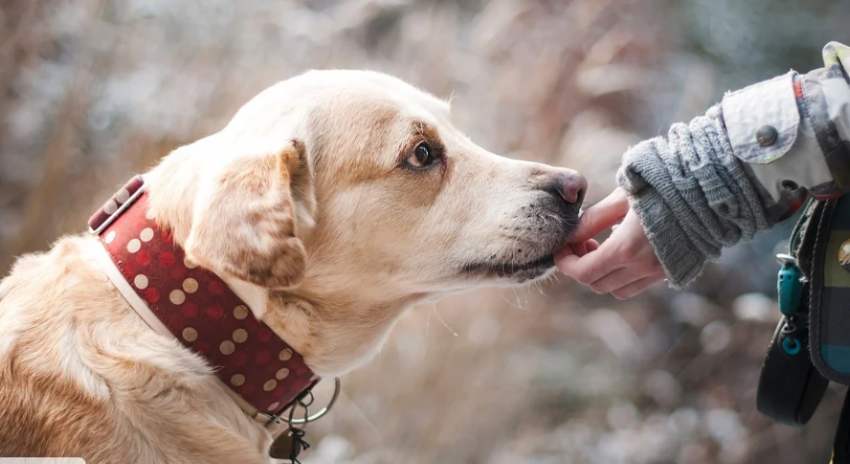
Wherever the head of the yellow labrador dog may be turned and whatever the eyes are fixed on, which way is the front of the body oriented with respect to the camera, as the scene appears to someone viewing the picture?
to the viewer's right
